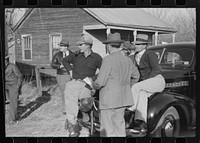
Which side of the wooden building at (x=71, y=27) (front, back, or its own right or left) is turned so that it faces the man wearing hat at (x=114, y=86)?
front

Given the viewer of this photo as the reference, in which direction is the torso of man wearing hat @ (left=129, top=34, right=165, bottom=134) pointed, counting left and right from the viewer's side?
facing to the left of the viewer

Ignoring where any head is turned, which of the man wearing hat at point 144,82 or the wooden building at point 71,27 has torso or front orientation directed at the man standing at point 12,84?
the man wearing hat

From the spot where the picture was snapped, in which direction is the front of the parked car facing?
facing the viewer and to the left of the viewer

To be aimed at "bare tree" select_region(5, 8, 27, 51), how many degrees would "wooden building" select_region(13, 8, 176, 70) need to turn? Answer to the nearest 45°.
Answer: approximately 135° to its right

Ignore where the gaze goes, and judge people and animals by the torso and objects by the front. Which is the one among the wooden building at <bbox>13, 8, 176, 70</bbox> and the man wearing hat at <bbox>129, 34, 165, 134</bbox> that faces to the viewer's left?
the man wearing hat

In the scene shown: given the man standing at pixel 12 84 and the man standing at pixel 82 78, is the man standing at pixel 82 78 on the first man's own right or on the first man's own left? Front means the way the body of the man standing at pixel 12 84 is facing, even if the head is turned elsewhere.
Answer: on the first man's own left

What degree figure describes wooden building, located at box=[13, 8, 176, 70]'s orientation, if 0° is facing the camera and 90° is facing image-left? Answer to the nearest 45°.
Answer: approximately 315°
